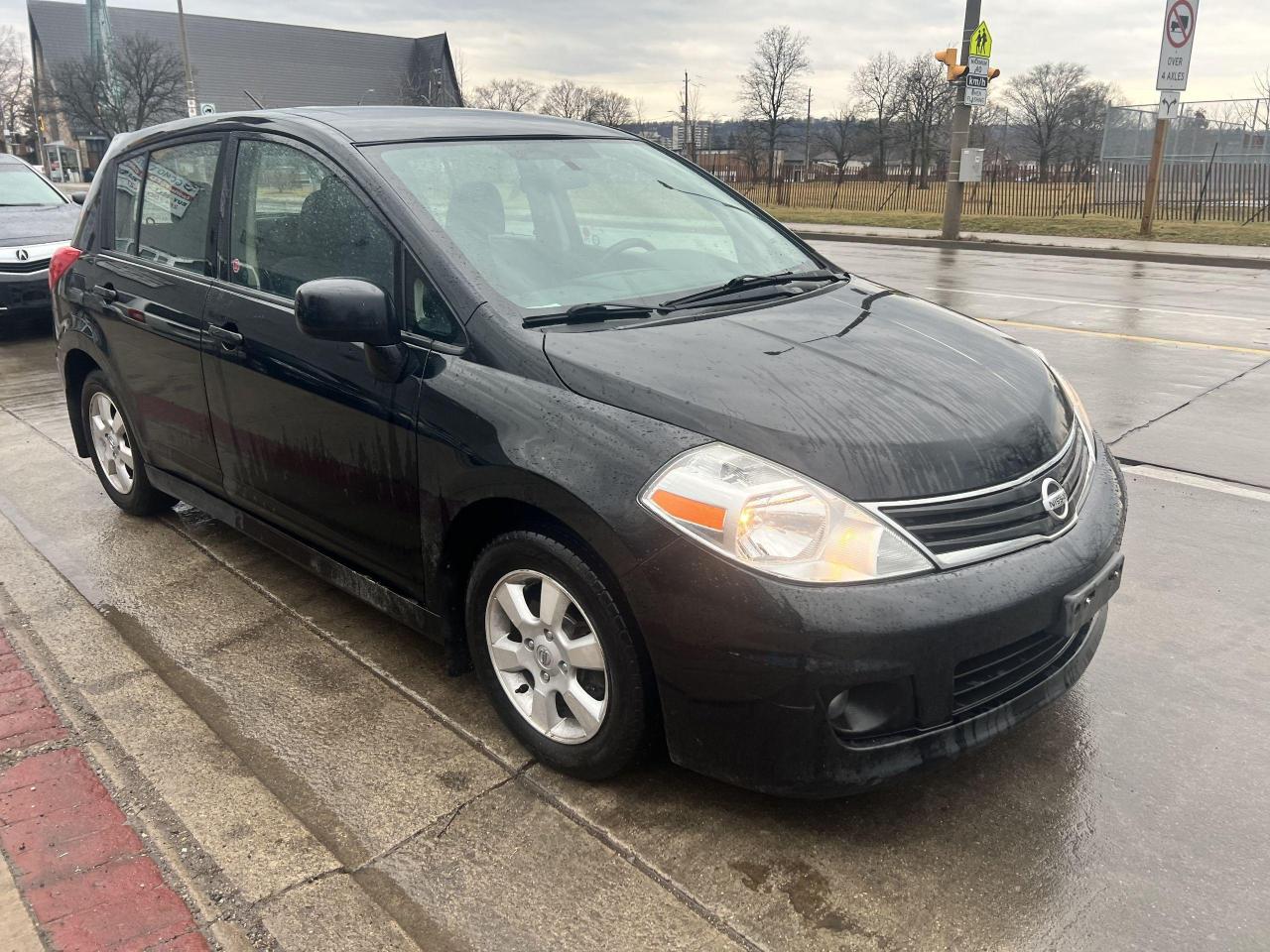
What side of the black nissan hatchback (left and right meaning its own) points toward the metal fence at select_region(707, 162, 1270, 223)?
left

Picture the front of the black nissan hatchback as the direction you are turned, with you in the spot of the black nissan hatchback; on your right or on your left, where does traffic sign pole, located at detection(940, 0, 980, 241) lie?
on your left

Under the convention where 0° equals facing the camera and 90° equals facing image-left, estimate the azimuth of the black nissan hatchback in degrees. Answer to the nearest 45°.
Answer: approximately 315°

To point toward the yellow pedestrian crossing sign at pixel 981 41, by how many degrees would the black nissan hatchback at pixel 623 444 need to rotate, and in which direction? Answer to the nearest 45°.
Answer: approximately 90° to its left

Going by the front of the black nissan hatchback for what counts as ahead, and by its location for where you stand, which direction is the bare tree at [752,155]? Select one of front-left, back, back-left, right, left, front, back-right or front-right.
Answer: back-left
